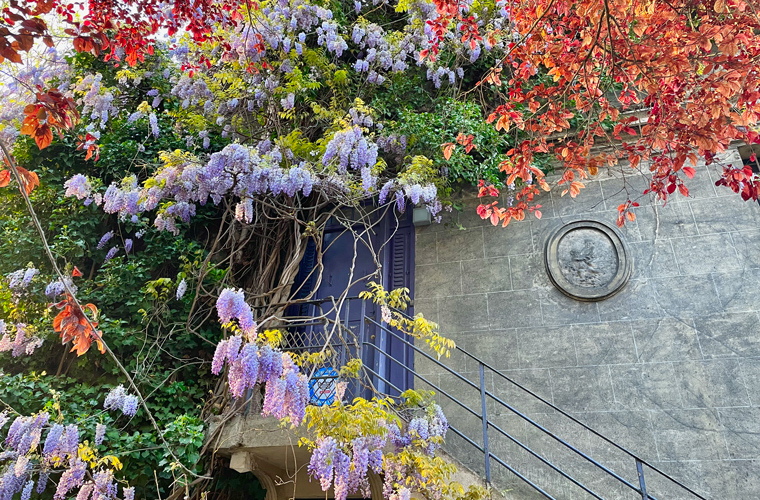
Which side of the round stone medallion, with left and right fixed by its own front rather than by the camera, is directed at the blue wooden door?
right

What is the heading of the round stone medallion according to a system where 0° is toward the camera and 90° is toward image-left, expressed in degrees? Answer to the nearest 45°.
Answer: approximately 0°
